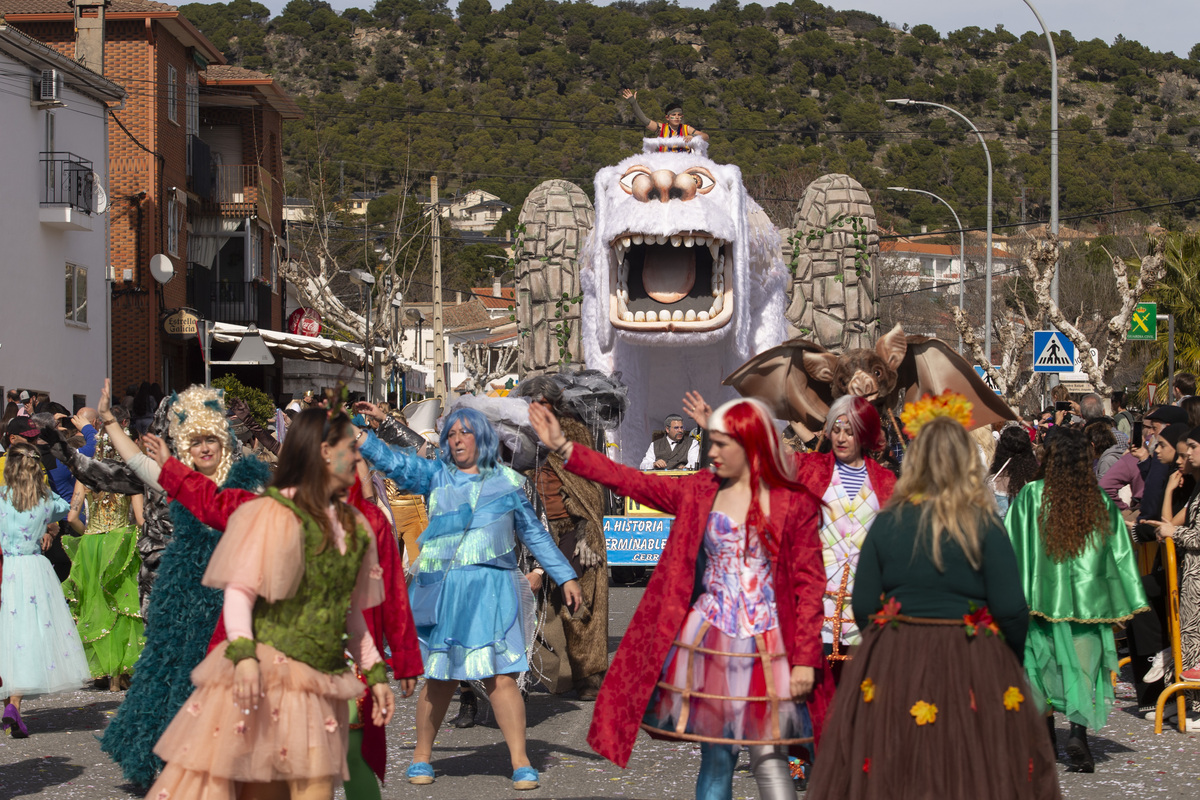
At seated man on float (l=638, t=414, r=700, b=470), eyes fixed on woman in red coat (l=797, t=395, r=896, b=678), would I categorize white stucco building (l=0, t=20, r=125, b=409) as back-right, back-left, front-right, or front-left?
back-right

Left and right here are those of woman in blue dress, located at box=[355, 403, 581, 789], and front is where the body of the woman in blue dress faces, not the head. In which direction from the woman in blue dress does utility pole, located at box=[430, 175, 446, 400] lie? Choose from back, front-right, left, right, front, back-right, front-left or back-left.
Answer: back

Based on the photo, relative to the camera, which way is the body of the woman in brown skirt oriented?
away from the camera

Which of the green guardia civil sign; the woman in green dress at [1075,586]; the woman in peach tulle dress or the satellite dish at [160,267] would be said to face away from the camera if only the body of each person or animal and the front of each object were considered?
the woman in green dress

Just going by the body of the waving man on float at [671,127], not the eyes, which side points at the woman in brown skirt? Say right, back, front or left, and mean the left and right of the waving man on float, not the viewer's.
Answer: front

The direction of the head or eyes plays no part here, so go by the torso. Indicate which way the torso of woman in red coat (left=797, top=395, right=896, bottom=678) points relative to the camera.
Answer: toward the camera

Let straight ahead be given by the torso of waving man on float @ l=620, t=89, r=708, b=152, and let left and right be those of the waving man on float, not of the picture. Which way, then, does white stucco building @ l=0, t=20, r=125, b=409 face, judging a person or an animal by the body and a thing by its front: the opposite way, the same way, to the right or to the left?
to the left

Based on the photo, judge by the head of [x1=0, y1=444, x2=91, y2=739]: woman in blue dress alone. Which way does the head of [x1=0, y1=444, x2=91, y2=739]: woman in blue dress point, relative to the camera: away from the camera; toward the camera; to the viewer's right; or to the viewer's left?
away from the camera

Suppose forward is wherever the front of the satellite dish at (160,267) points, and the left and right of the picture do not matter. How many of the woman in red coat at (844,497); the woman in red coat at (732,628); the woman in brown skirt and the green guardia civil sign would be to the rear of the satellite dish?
0

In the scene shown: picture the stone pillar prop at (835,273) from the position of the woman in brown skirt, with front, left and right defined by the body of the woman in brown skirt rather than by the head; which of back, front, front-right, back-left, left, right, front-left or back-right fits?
front

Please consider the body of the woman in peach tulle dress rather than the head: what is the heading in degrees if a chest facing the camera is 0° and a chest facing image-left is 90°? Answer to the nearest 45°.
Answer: approximately 315°

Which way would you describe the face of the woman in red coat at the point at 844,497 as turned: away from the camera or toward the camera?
toward the camera

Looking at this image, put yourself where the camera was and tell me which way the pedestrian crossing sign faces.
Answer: facing the viewer
